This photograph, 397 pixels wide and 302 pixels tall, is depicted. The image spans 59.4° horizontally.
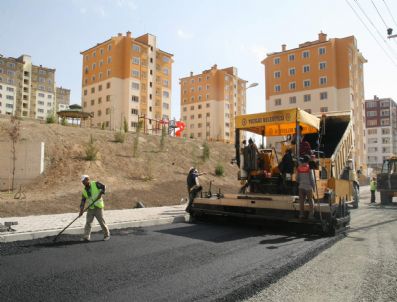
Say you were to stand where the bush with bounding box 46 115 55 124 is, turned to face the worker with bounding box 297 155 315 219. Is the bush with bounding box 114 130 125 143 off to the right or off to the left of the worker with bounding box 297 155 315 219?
left

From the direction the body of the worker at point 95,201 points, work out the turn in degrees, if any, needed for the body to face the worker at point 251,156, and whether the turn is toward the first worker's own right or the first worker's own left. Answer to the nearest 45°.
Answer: approximately 135° to the first worker's own left

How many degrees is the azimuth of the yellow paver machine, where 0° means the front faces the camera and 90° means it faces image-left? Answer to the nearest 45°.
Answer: approximately 225°

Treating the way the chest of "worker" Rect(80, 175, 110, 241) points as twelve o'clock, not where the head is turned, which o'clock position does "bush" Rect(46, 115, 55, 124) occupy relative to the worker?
The bush is roughly at 4 o'clock from the worker.

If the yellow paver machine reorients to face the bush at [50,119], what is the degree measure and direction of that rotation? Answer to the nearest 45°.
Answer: approximately 90° to its left

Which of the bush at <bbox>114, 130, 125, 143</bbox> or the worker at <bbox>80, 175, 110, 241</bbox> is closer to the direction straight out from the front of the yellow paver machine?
the bush

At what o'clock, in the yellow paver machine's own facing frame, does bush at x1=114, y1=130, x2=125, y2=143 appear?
The bush is roughly at 9 o'clock from the yellow paver machine.

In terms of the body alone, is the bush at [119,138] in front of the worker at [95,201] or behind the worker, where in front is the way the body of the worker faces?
behind

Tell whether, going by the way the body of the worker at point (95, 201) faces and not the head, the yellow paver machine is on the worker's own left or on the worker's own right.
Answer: on the worker's own left
